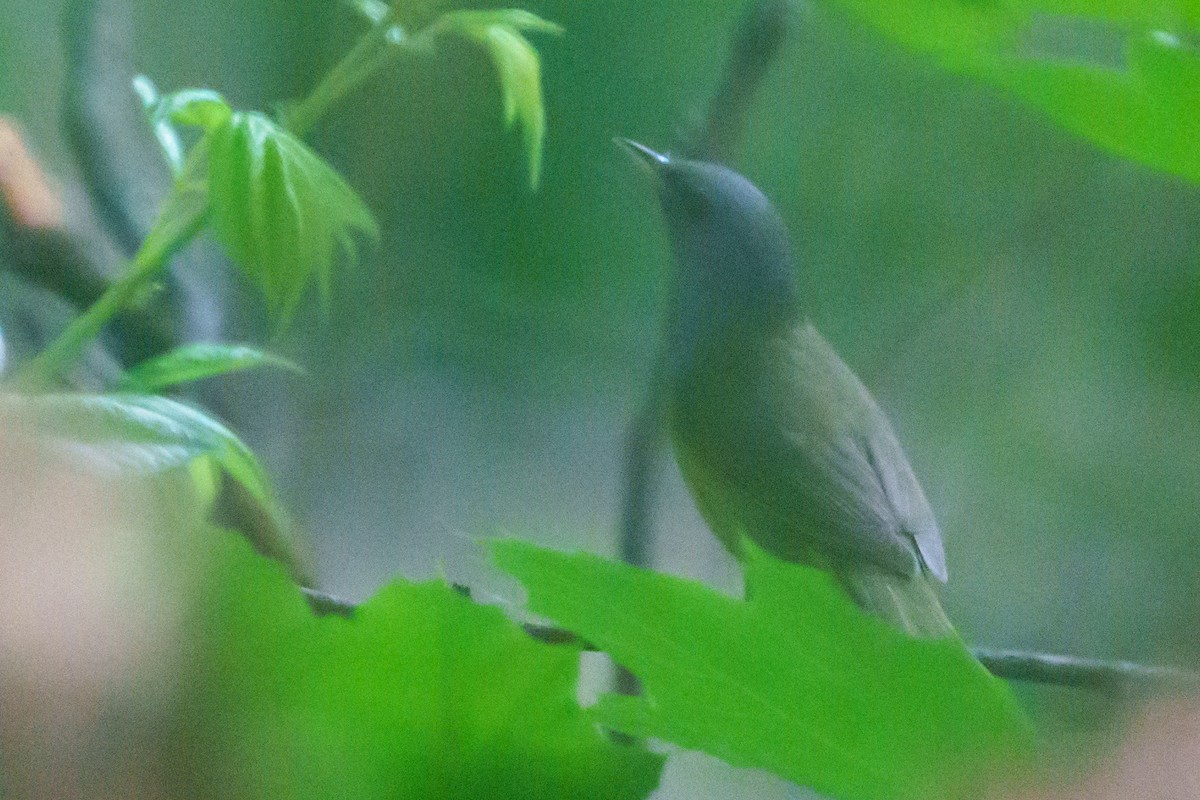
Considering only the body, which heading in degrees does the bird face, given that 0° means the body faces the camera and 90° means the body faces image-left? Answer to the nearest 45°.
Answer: approximately 90°
